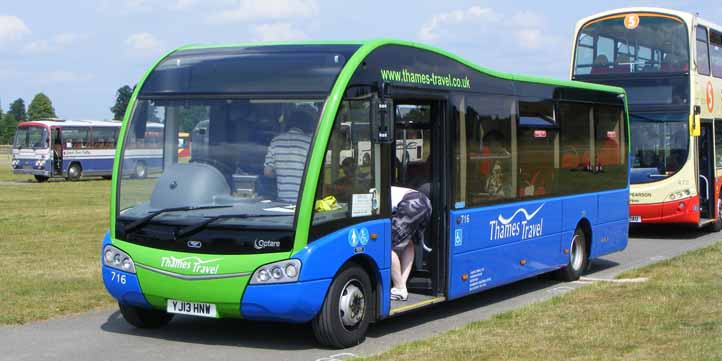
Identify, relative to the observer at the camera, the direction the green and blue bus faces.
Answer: facing the viewer and to the left of the viewer

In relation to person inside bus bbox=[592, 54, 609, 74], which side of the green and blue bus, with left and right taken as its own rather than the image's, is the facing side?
back

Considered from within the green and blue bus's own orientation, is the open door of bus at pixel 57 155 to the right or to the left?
on its right

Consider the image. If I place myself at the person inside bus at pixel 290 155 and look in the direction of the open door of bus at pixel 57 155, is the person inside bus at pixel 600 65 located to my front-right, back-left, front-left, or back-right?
front-right
